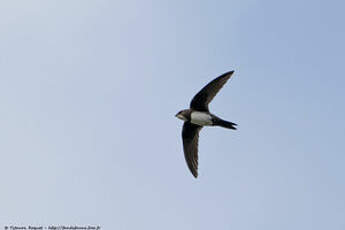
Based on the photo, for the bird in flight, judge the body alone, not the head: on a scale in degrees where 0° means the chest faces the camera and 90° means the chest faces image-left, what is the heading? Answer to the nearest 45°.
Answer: approximately 90°
